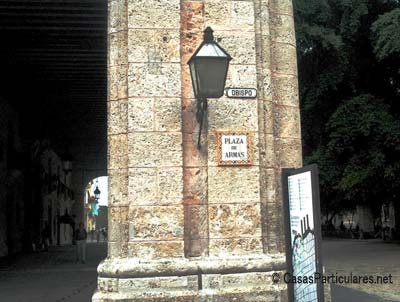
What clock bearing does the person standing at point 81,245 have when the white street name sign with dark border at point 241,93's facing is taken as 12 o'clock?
The person standing is roughly at 5 o'clock from the white street name sign with dark border.

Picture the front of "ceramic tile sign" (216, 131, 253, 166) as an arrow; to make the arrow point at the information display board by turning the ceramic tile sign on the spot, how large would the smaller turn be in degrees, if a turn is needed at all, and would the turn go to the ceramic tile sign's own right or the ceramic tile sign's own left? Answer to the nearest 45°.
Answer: approximately 45° to the ceramic tile sign's own left

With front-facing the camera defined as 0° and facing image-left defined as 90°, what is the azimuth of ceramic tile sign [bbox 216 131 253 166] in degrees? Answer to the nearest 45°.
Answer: approximately 0°

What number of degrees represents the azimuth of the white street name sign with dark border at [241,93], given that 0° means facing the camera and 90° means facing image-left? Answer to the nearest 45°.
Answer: approximately 0°

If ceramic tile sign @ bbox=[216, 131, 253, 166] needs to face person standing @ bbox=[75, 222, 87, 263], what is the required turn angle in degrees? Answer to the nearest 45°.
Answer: approximately 135° to its right

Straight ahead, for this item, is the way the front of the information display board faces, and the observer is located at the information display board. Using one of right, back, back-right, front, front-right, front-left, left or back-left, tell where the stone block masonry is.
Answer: right
